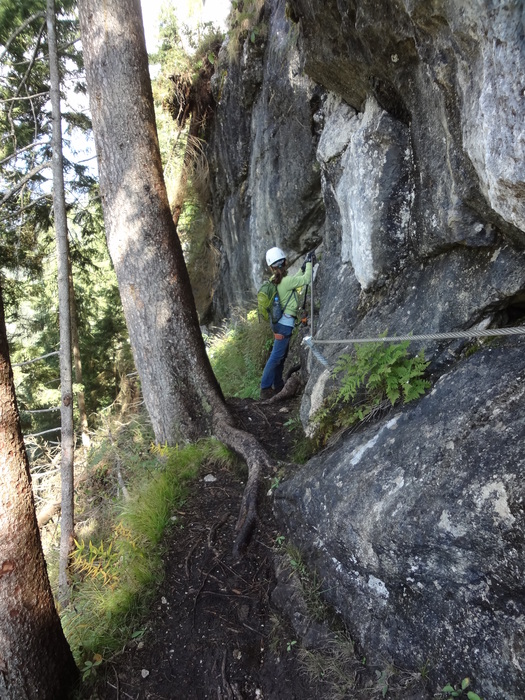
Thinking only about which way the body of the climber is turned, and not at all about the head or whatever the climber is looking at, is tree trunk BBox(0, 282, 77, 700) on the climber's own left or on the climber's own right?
on the climber's own right

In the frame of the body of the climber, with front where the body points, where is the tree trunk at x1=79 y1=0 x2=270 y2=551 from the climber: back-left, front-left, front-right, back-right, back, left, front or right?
back-right

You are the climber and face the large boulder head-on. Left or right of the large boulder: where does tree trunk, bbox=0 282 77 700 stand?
right

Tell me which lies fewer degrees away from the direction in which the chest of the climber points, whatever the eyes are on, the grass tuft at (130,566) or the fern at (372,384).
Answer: the fern

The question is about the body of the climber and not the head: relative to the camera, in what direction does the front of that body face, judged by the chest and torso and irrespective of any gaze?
to the viewer's right

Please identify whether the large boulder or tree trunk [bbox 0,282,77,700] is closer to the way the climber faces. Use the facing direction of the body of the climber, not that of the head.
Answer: the large boulder

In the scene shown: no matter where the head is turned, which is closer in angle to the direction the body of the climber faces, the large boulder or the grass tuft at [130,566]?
the large boulder

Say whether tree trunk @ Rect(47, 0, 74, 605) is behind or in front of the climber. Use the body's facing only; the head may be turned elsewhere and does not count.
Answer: behind

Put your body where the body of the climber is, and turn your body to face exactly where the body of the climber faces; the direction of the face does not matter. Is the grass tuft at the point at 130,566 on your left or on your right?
on your right
